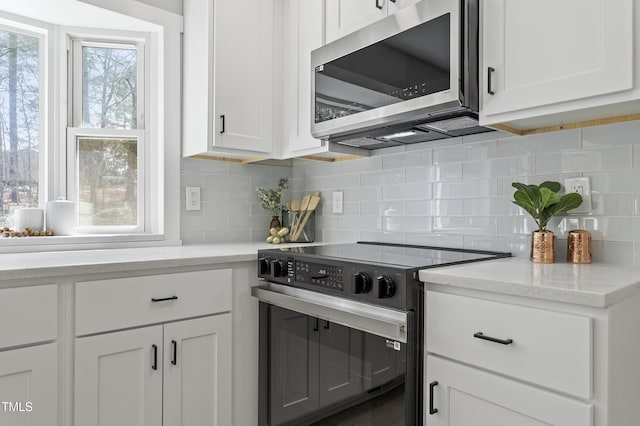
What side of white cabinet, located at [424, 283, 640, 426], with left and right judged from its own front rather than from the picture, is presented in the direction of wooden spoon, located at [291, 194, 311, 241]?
right

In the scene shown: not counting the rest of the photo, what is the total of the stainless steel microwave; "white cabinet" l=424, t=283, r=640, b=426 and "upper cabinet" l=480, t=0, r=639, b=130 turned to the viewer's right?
0

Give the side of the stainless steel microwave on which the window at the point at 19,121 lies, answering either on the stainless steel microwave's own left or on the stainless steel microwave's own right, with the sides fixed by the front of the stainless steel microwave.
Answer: on the stainless steel microwave's own right

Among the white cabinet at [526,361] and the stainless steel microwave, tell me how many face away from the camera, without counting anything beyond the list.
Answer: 0

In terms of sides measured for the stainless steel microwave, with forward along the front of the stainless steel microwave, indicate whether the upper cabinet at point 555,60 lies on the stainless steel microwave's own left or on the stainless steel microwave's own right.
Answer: on the stainless steel microwave's own left

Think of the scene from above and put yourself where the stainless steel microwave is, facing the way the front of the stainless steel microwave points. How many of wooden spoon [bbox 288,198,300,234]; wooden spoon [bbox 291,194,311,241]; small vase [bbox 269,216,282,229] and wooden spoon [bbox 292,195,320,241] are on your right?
4

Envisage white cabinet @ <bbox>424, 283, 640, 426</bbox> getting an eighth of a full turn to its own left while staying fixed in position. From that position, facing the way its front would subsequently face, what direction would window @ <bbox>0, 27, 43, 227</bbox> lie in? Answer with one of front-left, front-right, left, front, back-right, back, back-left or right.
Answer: right

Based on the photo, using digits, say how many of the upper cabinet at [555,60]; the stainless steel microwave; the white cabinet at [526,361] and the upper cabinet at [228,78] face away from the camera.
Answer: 0

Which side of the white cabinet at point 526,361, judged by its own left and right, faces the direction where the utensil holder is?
right

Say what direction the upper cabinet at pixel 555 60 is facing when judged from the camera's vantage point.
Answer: facing the viewer and to the left of the viewer

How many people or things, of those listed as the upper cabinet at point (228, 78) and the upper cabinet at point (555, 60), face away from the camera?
0
